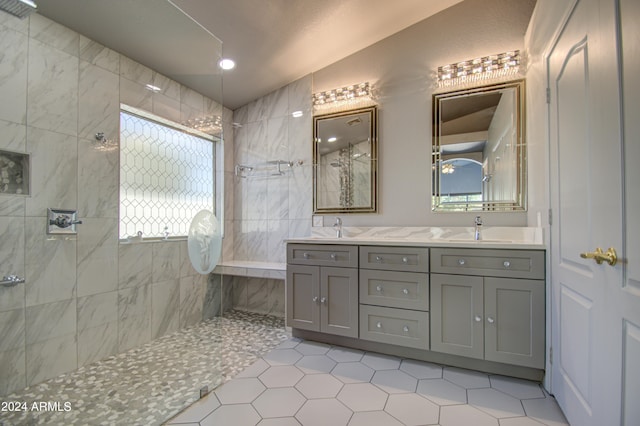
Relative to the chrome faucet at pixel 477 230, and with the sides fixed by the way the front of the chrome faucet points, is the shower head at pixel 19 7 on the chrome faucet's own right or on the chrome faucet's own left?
on the chrome faucet's own right

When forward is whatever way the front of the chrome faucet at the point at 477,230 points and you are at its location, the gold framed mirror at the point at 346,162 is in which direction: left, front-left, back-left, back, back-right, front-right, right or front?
right

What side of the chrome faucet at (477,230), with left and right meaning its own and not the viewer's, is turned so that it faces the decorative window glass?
right

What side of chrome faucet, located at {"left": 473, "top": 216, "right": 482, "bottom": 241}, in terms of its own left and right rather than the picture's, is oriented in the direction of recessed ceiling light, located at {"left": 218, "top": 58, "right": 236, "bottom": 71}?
right

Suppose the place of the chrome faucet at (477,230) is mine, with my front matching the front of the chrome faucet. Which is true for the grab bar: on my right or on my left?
on my right

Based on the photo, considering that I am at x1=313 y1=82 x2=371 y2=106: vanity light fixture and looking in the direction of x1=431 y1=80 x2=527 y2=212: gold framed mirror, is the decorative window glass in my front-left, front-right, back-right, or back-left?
back-right

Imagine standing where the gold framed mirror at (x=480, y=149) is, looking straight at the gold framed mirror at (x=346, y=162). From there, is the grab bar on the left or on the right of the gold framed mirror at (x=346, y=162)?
left

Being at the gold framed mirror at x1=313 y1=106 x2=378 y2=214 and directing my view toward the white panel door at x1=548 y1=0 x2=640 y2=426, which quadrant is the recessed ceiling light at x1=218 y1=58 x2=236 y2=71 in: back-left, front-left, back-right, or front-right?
back-right

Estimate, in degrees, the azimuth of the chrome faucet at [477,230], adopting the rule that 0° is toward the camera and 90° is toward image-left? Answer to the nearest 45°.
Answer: approximately 0°
